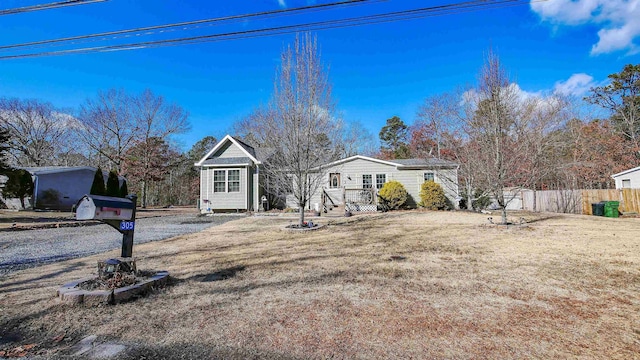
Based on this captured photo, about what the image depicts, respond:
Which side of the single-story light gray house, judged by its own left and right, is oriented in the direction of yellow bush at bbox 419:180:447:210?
left

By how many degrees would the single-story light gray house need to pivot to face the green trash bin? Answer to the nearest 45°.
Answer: approximately 90° to its left

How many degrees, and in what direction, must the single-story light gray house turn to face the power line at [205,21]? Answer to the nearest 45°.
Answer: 0° — it already faces it

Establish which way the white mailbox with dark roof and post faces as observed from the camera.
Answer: facing the viewer and to the left of the viewer

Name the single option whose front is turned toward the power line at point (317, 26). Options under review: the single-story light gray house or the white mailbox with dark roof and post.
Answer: the single-story light gray house

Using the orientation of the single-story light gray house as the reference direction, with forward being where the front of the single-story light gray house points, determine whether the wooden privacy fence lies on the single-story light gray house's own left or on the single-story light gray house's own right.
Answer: on the single-story light gray house's own left

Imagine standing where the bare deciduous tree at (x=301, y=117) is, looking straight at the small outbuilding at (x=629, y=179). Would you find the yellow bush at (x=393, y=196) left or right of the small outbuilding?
left

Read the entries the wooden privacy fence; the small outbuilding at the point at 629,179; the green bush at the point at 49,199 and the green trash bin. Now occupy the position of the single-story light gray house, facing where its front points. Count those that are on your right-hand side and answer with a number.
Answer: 1

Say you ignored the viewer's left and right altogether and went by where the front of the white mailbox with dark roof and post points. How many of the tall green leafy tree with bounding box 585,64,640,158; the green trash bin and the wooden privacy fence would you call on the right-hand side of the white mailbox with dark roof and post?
0

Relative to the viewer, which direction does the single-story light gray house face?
toward the camera

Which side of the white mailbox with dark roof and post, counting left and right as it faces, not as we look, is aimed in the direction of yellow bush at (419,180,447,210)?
back

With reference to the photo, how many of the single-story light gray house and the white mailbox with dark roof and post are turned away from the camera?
0

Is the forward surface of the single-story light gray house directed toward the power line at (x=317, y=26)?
yes

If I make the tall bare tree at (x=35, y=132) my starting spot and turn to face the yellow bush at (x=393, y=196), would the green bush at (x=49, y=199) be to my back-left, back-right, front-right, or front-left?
front-right

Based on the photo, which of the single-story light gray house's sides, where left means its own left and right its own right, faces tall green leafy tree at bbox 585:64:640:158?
left

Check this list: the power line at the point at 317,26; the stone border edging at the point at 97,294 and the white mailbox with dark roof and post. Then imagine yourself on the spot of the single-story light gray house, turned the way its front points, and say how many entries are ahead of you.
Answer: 3
